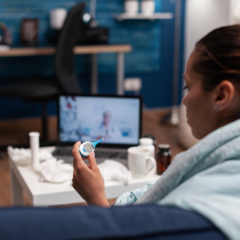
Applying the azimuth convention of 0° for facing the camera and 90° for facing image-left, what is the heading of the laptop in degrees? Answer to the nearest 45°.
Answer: approximately 0°

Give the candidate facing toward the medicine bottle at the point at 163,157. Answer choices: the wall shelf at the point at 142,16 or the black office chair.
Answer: the wall shelf

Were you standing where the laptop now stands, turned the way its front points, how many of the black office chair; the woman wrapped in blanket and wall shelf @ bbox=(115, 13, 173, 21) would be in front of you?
1

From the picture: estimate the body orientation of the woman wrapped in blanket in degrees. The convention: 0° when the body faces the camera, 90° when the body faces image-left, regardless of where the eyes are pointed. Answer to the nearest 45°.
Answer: approximately 135°

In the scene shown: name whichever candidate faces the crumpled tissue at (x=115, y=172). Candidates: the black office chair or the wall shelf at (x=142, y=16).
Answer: the wall shelf

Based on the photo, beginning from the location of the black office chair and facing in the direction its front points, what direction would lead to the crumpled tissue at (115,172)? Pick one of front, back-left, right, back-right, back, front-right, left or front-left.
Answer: left

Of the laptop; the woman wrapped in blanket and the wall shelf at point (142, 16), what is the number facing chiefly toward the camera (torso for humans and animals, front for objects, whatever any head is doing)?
2

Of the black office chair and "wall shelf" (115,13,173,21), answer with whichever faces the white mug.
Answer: the wall shelf

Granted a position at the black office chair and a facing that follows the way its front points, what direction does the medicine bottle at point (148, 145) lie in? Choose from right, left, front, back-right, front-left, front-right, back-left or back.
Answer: left

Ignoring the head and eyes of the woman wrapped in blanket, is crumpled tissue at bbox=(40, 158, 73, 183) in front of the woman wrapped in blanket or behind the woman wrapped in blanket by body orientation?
in front

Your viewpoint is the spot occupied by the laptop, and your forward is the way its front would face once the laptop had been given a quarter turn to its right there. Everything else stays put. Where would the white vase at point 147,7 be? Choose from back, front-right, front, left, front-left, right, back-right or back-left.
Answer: right

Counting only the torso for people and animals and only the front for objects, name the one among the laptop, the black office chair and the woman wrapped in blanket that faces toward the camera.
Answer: the laptop

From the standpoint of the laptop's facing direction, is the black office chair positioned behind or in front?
behind

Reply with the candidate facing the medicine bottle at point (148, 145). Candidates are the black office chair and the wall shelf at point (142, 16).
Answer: the wall shelf

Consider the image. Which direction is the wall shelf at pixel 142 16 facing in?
toward the camera

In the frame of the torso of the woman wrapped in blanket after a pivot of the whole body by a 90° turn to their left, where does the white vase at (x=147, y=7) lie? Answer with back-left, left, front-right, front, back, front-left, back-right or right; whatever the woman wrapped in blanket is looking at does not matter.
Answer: back-right
